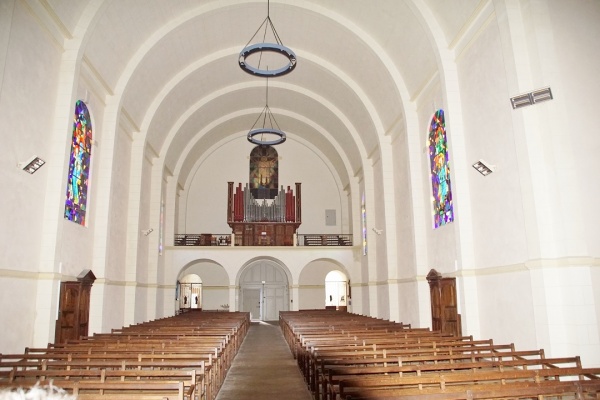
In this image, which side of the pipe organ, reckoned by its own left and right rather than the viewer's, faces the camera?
front

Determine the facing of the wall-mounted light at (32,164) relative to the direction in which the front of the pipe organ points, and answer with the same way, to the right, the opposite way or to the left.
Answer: to the left

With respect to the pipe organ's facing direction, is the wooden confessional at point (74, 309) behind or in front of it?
in front

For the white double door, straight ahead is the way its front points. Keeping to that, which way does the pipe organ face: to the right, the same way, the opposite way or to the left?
the same way

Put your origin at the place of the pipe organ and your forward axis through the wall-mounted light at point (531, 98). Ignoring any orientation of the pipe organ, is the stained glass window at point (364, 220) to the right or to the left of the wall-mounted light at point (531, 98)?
left

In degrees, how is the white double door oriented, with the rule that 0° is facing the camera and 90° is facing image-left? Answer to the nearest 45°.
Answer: approximately 0°

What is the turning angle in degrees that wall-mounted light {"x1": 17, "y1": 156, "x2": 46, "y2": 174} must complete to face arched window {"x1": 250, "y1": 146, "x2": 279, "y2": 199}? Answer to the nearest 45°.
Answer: approximately 90° to its left

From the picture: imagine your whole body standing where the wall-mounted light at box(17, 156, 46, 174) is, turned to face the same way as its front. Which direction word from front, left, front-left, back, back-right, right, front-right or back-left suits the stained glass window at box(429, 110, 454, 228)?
front-left

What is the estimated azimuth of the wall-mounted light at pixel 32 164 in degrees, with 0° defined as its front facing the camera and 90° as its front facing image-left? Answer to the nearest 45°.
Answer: approximately 315°

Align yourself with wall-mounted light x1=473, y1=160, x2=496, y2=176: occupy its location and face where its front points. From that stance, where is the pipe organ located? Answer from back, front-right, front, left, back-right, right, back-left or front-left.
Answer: right

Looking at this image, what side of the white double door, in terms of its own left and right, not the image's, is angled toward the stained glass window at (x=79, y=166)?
front

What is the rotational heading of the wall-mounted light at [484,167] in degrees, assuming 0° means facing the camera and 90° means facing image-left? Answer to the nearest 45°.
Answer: approximately 45°

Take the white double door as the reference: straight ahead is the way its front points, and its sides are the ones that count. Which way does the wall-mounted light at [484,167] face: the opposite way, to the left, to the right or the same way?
to the right
